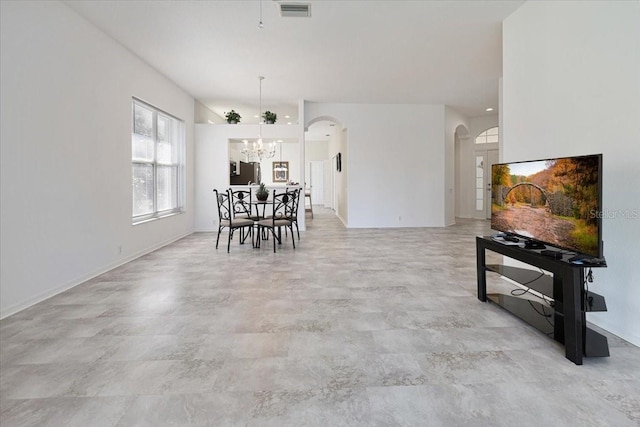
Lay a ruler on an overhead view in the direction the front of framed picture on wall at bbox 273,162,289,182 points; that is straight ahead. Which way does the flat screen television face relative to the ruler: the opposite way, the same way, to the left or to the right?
to the right

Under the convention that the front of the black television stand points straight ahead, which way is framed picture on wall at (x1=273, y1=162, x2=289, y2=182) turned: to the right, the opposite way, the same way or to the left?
to the left

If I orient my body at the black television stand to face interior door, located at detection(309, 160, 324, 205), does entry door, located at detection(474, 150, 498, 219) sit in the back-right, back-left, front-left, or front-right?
front-right

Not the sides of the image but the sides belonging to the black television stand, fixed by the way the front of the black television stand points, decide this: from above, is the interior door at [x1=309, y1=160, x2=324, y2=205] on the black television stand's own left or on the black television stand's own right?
on the black television stand's own right

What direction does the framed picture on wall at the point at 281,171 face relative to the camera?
toward the camera

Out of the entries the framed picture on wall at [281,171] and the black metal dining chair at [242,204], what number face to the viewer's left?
0

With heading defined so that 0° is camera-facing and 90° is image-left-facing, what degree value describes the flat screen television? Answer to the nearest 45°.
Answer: approximately 45°

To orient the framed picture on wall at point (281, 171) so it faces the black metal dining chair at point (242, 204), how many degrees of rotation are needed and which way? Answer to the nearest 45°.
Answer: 0° — it already faces it

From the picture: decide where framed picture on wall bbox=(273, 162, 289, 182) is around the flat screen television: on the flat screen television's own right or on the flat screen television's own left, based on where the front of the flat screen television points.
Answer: on the flat screen television's own right

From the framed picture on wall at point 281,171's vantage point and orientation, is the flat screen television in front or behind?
in front

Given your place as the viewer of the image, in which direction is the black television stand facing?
facing the viewer and to the left of the viewer

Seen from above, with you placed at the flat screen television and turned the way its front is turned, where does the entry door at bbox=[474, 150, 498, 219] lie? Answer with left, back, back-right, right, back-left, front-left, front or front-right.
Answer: back-right
